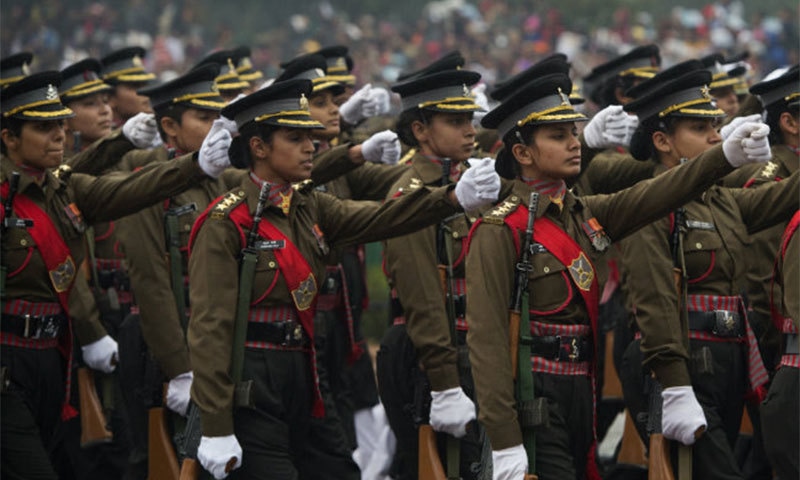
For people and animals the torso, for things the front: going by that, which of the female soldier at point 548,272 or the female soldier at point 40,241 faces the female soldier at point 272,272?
the female soldier at point 40,241

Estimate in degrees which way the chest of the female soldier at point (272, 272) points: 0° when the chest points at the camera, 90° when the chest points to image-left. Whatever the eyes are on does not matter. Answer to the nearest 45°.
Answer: approximately 315°

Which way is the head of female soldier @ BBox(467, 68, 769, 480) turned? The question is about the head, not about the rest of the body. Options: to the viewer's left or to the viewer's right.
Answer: to the viewer's right

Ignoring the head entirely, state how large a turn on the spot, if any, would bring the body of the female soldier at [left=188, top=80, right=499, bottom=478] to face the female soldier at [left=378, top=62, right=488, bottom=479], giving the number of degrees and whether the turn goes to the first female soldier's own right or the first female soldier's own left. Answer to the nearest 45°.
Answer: approximately 90° to the first female soldier's own left

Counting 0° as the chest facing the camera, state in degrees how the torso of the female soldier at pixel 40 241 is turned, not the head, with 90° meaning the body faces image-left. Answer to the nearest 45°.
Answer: approximately 315°

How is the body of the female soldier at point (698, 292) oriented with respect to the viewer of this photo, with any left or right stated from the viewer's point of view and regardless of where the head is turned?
facing the viewer and to the right of the viewer

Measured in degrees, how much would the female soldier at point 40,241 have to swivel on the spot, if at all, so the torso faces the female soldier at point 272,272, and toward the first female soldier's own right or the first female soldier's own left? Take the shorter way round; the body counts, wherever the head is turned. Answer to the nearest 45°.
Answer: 0° — they already face them

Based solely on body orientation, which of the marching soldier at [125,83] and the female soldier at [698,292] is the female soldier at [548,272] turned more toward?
the female soldier

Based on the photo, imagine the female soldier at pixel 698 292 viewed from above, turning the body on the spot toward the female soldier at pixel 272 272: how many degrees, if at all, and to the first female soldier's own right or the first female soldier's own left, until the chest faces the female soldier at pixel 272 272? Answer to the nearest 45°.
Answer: approximately 90° to the first female soldier's own right

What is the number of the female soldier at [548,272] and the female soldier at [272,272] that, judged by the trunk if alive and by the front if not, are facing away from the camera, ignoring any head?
0

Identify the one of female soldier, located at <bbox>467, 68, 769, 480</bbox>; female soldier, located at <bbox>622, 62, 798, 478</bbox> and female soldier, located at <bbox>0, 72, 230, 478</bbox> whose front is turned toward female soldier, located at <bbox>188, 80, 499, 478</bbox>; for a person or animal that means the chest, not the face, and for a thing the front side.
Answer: female soldier, located at <bbox>0, 72, 230, 478</bbox>

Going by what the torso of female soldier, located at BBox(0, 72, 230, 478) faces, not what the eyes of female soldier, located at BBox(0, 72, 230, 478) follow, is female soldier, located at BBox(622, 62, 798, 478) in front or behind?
in front
